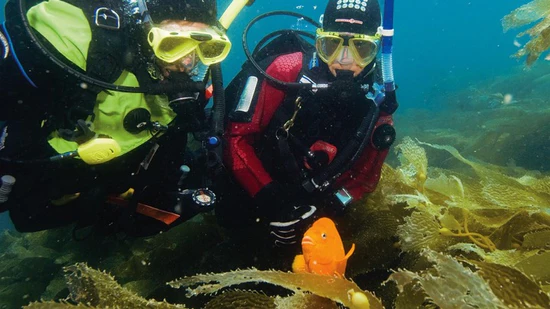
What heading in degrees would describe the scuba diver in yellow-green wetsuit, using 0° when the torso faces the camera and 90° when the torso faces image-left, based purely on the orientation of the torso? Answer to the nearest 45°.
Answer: approximately 315°

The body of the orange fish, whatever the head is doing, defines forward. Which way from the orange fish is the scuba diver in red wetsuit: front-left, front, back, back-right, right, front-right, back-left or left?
back-right

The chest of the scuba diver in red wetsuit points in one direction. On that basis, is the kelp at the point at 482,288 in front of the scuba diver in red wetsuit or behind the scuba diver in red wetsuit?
in front

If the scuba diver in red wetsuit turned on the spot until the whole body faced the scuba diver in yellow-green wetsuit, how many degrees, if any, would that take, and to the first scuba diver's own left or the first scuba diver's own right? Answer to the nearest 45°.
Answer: approximately 45° to the first scuba diver's own right

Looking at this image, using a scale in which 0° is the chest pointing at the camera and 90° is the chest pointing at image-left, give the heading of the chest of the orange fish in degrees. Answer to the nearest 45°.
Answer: approximately 45°

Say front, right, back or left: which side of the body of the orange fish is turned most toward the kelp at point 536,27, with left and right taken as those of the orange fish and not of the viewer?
back

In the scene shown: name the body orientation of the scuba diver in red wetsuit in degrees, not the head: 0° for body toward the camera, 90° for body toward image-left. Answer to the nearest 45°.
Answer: approximately 0°

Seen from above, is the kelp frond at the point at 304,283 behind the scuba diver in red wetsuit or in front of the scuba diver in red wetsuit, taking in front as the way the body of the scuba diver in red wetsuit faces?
in front

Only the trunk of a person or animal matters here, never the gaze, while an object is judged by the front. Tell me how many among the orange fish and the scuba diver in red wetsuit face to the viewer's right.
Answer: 0

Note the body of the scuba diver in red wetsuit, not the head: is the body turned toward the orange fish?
yes
